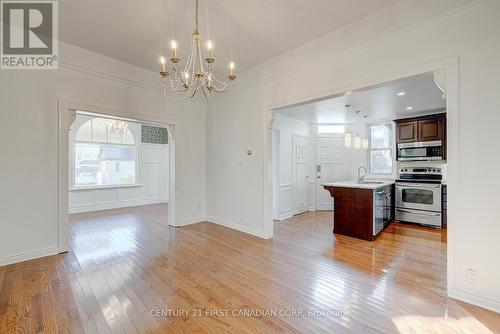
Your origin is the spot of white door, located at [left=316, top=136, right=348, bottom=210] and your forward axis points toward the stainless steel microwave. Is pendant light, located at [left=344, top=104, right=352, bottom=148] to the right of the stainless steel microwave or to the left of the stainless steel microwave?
right

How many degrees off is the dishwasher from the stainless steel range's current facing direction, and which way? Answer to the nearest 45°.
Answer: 0° — it already faces it

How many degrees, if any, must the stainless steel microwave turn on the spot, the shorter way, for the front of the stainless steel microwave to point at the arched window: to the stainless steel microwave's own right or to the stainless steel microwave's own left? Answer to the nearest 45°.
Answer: approximately 45° to the stainless steel microwave's own right

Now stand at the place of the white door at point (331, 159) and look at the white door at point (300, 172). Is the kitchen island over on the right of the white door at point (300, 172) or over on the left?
left

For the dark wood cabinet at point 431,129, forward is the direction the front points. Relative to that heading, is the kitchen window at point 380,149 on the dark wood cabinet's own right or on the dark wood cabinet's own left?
on the dark wood cabinet's own right
